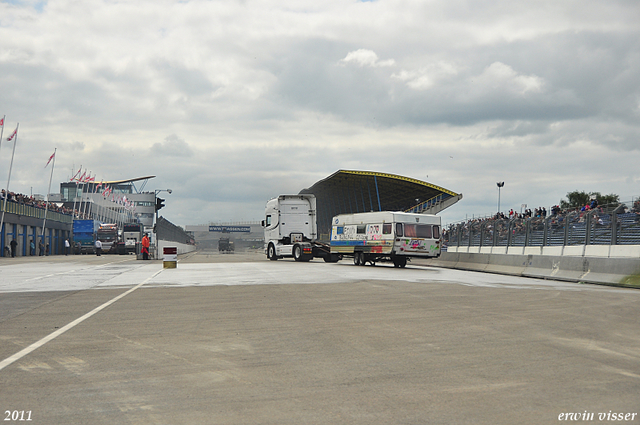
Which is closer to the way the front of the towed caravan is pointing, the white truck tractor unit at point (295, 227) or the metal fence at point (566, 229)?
the white truck tractor unit

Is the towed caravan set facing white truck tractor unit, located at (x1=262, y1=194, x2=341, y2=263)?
yes

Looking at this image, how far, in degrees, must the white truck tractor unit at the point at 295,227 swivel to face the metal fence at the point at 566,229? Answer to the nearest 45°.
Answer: approximately 180°

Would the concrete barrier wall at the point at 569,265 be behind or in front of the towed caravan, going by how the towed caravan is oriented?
behind

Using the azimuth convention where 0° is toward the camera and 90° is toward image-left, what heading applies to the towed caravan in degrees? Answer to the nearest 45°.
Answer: approximately 135°

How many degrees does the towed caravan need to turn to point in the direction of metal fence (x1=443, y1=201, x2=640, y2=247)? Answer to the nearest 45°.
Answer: approximately 180°

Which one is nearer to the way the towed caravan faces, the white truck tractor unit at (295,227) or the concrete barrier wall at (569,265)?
the white truck tractor unit

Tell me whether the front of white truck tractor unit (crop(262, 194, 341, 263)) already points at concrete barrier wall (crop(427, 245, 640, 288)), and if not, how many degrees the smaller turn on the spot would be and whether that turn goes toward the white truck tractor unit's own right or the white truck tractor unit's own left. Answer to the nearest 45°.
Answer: approximately 180°
